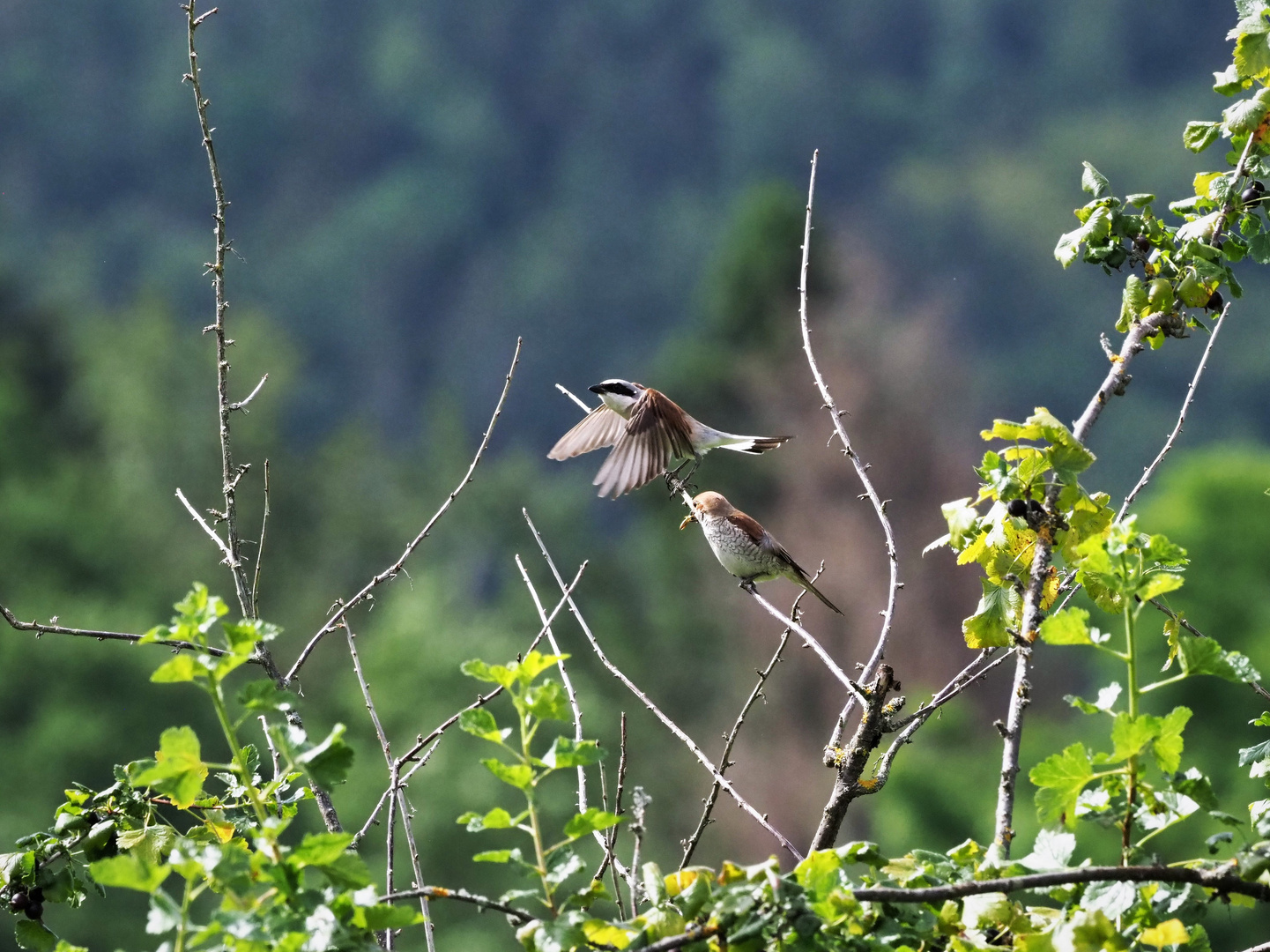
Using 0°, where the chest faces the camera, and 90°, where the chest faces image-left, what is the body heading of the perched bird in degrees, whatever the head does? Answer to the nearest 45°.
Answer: approximately 90°

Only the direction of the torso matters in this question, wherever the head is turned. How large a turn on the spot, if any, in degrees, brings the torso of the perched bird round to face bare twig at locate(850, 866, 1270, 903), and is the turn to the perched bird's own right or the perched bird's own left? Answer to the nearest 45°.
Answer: approximately 90° to the perched bird's own left

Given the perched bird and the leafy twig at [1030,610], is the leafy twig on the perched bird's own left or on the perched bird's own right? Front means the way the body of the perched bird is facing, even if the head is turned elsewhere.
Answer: on the perched bird's own left
